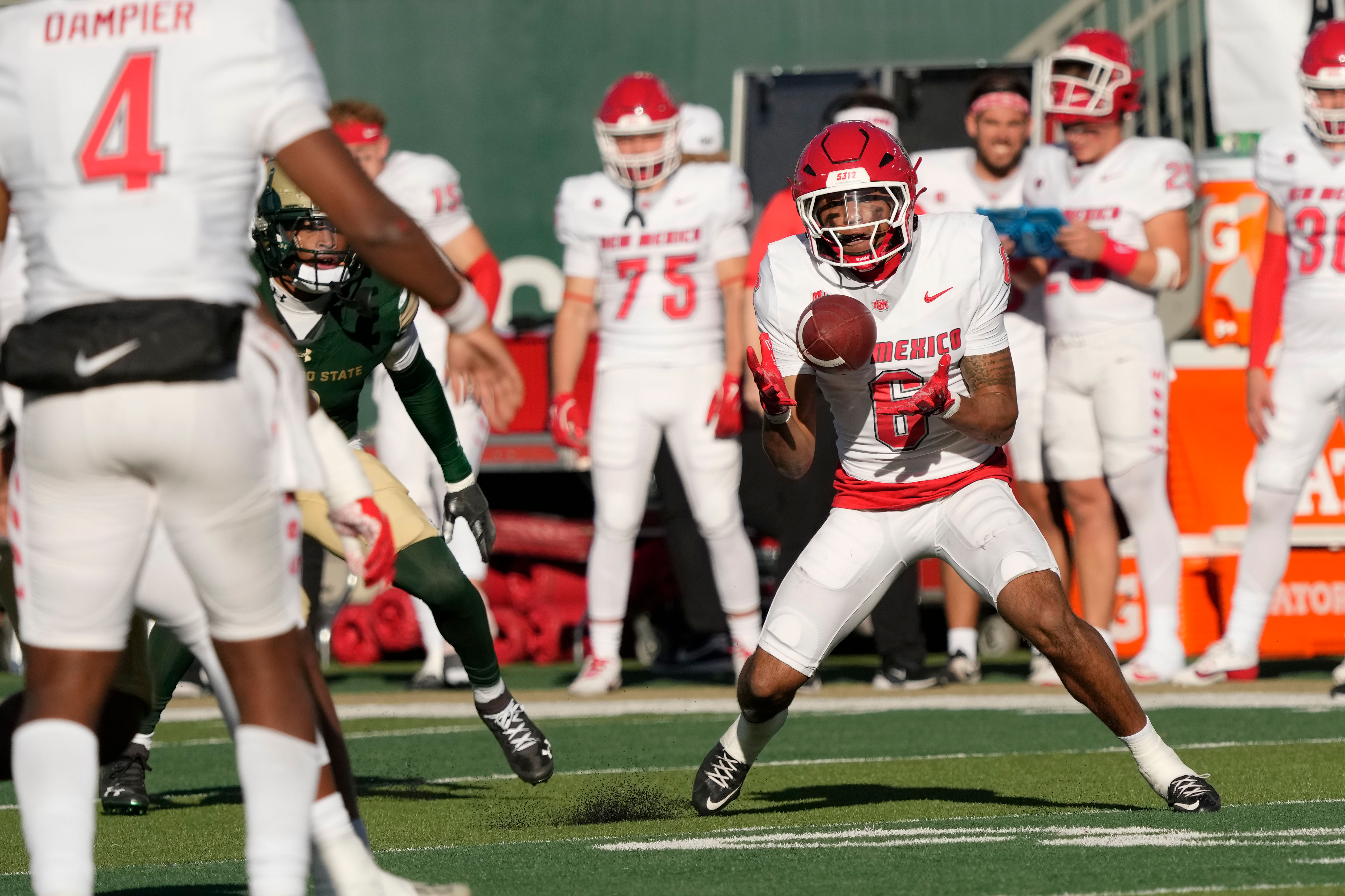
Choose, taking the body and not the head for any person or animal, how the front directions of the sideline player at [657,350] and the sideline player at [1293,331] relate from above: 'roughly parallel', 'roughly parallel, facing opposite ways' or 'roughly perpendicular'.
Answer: roughly parallel

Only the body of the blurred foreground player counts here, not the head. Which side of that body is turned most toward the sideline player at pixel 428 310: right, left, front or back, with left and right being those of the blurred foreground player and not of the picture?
front

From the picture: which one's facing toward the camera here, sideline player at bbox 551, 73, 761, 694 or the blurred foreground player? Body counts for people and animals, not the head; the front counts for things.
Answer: the sideline player

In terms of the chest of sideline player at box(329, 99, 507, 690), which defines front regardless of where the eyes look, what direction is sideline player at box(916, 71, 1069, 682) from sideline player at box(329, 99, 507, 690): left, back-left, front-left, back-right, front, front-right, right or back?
back-left

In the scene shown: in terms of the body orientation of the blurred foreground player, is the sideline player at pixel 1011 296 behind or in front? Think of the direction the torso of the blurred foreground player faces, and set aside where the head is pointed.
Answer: in front

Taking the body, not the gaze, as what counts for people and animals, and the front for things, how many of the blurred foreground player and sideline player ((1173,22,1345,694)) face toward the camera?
1

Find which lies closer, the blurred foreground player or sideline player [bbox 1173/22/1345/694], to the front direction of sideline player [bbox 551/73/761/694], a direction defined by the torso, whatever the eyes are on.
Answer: the blurred foreground player

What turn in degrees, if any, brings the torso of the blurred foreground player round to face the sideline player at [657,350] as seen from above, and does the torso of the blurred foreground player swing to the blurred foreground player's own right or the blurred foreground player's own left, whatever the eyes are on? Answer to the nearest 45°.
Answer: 0° — they already face them

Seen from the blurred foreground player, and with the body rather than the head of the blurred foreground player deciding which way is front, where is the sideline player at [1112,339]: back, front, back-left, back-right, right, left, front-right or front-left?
front-right

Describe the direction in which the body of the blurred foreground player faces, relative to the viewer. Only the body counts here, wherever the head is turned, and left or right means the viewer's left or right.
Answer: facing away from the viewer

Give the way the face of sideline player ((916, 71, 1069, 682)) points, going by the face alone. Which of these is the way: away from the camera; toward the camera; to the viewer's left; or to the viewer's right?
toward the camera

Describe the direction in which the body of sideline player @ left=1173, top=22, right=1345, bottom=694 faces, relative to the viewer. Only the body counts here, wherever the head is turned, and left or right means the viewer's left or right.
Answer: facing the viewer

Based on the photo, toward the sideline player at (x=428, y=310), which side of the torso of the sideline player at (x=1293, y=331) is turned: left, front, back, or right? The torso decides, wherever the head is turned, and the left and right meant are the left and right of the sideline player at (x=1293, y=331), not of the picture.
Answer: right

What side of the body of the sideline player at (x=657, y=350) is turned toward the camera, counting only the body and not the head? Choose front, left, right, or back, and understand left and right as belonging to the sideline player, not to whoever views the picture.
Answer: front

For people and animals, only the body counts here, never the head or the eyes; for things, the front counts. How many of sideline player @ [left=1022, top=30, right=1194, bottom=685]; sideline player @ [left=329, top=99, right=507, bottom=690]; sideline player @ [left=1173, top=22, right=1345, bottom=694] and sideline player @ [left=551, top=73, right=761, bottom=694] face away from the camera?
0

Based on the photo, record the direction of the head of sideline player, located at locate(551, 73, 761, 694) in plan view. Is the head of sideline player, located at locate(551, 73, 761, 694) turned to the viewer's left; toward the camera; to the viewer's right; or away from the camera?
toward the camera
